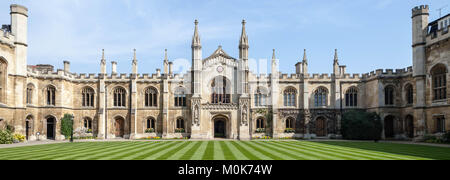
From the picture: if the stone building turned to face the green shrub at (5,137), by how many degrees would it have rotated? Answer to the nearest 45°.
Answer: approximately 45° to its right

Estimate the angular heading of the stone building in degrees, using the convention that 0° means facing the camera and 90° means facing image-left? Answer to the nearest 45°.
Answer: approximately 0°

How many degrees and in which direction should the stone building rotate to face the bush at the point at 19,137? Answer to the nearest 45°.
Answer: approximately 45° to its right
